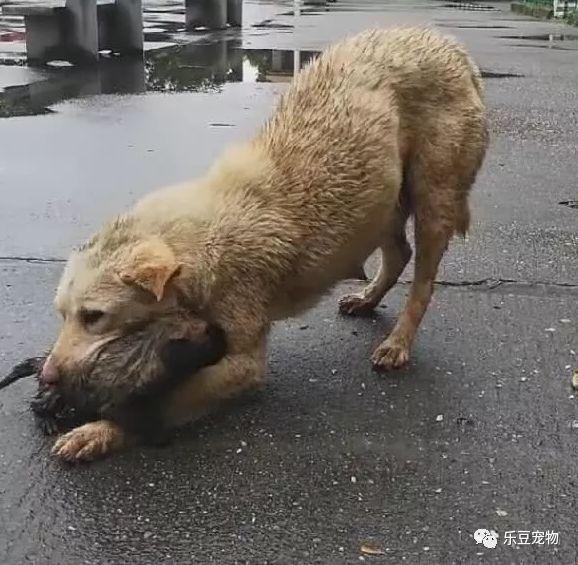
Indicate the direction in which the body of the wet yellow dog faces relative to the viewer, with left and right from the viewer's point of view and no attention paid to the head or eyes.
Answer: facing the viewer and to the left of the viewer

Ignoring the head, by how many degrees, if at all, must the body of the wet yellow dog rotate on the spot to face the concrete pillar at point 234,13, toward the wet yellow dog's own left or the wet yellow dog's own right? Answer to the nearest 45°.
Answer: approximately 135° to the wet yellow dog's own right

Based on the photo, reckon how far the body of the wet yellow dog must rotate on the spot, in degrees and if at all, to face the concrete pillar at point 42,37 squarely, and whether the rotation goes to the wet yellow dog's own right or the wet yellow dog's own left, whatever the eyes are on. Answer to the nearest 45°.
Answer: approximately 135° to the wet yellow dog's own right

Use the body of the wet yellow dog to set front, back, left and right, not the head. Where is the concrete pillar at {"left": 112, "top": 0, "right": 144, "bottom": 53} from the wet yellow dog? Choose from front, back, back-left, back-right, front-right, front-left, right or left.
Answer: back-right

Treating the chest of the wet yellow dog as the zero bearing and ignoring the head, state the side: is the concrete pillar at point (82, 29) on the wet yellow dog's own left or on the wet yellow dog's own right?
on the wet yellow dog's own right

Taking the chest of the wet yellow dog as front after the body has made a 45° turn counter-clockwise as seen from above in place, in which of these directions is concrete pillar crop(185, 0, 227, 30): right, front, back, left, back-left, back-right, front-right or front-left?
back
